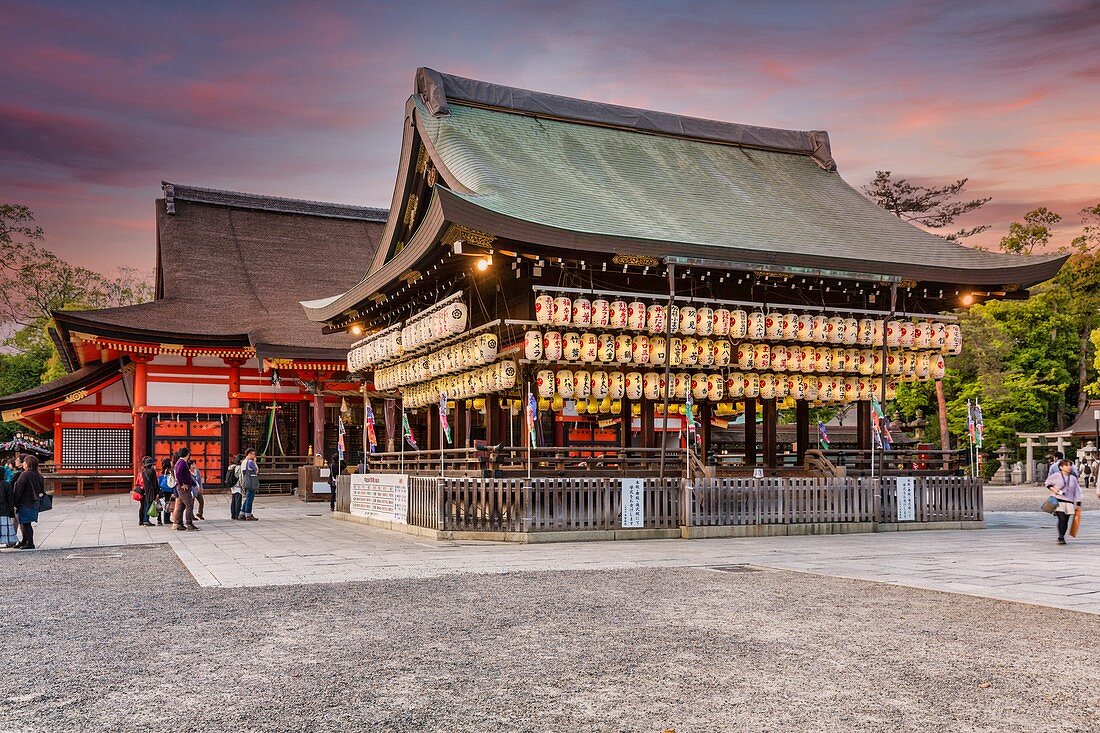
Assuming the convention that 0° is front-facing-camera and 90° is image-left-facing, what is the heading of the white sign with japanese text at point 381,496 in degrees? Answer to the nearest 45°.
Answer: approximately 45°

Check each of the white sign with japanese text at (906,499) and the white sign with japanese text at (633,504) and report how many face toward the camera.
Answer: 2

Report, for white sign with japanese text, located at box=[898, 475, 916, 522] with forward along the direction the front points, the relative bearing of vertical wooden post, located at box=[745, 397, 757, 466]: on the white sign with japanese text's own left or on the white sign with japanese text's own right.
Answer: on the white sign with japanese text's own right

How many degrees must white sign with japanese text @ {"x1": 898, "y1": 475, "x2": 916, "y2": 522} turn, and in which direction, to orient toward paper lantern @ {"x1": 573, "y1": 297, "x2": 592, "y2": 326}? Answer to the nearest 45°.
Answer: approximately 45° to its right

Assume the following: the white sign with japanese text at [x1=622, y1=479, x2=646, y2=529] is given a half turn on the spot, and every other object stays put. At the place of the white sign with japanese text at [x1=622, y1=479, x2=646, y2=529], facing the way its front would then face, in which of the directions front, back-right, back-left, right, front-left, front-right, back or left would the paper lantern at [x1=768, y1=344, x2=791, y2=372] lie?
front-right

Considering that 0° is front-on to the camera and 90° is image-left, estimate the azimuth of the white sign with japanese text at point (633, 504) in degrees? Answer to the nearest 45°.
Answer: approximately 0°

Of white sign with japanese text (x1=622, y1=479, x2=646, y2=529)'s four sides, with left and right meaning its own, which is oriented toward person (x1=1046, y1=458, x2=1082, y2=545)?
left

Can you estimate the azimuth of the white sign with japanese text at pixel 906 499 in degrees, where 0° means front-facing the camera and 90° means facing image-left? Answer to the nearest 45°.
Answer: approximately 0°

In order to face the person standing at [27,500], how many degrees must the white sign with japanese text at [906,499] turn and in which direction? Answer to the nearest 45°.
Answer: approximately 45° to its right

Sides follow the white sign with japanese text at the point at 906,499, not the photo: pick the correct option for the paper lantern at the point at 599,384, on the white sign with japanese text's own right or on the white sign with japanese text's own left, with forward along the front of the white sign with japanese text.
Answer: on the white sign with japanese text's own right
